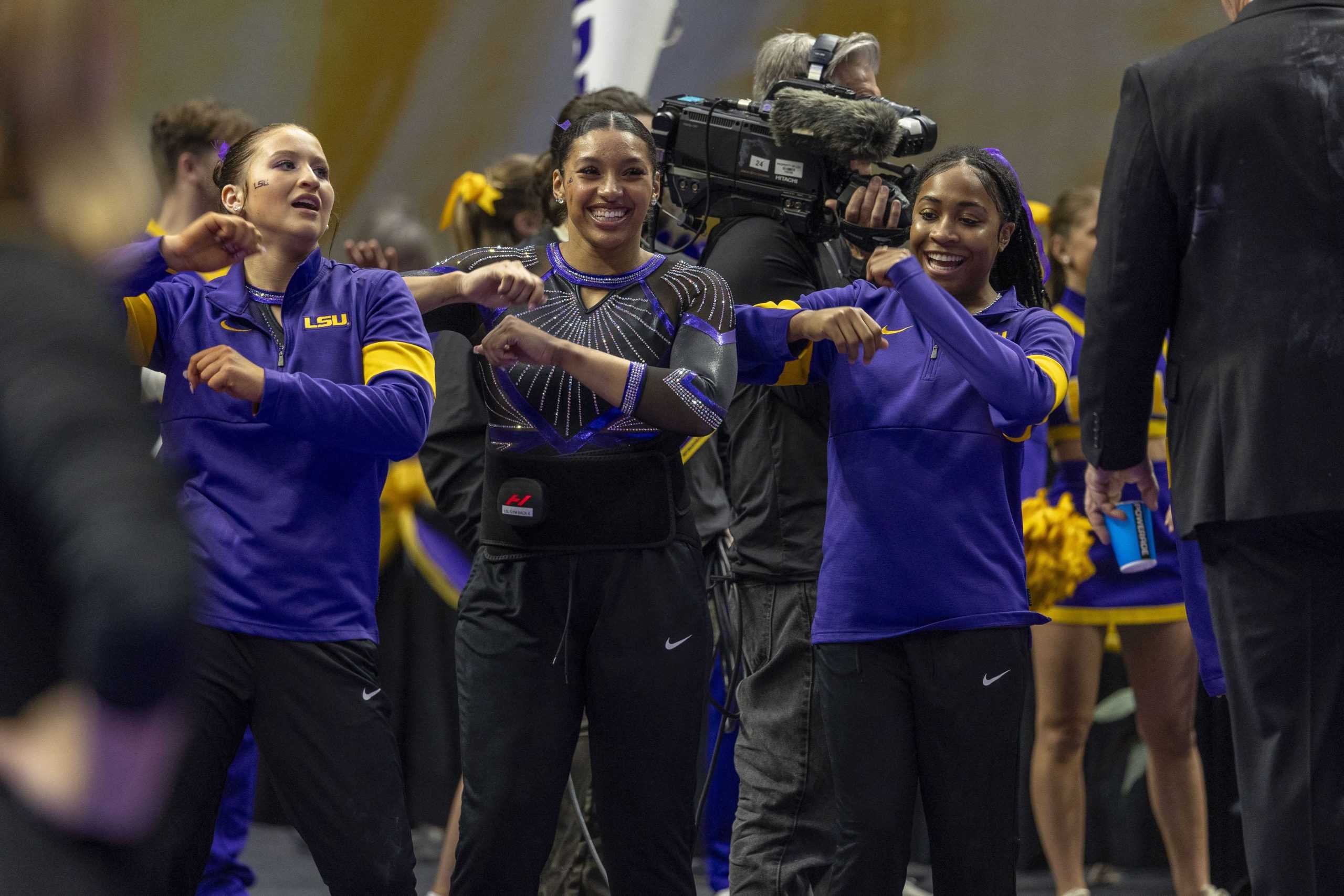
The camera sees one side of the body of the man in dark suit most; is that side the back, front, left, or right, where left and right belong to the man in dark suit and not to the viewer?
back

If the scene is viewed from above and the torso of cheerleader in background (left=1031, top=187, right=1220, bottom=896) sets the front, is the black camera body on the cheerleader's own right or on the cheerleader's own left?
on the cheerleader's own right

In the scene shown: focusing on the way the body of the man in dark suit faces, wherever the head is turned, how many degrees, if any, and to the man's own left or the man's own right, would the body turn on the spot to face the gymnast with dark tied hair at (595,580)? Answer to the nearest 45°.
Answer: approximately 90° to the man's own left

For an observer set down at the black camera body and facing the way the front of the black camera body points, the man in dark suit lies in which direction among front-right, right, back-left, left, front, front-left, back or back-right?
front-right

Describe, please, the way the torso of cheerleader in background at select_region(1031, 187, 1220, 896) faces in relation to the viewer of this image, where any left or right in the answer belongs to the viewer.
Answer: facing the viewer and to the right of the viewer

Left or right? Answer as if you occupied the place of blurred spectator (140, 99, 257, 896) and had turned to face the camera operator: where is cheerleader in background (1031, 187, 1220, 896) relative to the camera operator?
left

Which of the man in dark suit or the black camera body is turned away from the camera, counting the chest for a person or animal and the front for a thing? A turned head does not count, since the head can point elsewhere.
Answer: the man in dark suit

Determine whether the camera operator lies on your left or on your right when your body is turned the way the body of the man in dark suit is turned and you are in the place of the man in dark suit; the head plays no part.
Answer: on your left

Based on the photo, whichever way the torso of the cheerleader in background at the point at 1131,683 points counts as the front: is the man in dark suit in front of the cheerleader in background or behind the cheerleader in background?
in front

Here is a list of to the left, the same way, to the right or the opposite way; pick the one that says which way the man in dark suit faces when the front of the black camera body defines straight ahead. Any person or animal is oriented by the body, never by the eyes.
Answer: to the left

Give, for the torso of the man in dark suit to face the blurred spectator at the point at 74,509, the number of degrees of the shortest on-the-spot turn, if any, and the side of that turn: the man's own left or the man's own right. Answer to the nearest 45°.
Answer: approximately 135° to the man's own left

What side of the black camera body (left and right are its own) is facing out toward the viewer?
right

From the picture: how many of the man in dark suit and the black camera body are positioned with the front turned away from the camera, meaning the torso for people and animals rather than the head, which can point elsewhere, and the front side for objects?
1

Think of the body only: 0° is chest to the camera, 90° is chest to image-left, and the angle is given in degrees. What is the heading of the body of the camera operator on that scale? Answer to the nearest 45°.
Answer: approximately 270°
